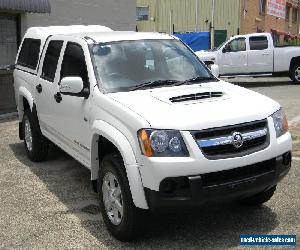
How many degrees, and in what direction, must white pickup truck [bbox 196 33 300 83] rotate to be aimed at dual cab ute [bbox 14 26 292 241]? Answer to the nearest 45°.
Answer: approximately 90° to its left

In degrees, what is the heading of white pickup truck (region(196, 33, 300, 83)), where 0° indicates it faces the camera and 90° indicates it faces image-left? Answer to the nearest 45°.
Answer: approximately 90°

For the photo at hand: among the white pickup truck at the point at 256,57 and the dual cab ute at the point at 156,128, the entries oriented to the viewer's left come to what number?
1

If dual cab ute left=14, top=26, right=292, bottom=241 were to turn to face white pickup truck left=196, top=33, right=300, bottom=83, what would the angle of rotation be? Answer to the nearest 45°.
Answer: approximately 135° to its left
